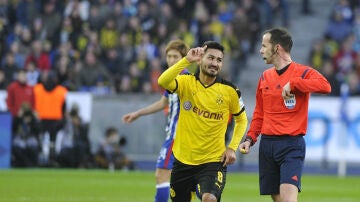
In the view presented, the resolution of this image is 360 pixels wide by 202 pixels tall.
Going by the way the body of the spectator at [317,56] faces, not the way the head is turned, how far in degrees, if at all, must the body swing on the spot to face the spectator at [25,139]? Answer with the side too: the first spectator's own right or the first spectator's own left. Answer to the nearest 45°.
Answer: approximately 45° to the first spectator's own right

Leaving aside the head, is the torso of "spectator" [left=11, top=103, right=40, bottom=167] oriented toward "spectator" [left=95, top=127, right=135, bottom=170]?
no

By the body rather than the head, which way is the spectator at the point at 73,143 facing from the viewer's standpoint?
toward the camera

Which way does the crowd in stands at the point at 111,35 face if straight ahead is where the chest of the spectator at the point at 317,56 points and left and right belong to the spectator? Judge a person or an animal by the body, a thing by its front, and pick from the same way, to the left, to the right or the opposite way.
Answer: the same way

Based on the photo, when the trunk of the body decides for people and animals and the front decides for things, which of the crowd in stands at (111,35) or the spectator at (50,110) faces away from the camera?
the spectator

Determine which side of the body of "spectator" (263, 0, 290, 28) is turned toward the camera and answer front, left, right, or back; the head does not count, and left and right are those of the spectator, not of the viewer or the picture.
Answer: front

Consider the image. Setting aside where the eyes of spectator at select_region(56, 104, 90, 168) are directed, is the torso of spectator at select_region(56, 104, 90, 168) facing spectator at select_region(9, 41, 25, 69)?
no

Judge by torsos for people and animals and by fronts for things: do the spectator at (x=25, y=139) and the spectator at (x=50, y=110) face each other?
no

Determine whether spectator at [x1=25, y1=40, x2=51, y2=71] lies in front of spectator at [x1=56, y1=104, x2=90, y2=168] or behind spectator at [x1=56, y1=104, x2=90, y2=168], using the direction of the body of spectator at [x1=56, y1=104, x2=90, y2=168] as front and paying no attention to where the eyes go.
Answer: behind

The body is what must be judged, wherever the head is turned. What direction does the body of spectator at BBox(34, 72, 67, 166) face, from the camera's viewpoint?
away from the camera

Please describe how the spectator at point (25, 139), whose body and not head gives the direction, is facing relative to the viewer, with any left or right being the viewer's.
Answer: facing the viewer

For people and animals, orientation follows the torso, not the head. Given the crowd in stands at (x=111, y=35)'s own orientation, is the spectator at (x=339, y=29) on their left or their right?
on their left

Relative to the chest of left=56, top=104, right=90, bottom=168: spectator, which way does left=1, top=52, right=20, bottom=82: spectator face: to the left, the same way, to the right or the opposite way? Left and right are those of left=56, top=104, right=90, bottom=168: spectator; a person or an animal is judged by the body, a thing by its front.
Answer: the same way

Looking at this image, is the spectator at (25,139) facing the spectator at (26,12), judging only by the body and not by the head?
no

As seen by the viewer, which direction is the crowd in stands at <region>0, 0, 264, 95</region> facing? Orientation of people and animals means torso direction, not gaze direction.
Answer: toward the camera

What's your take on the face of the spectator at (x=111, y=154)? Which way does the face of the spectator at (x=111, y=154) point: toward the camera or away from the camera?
toward the camera
